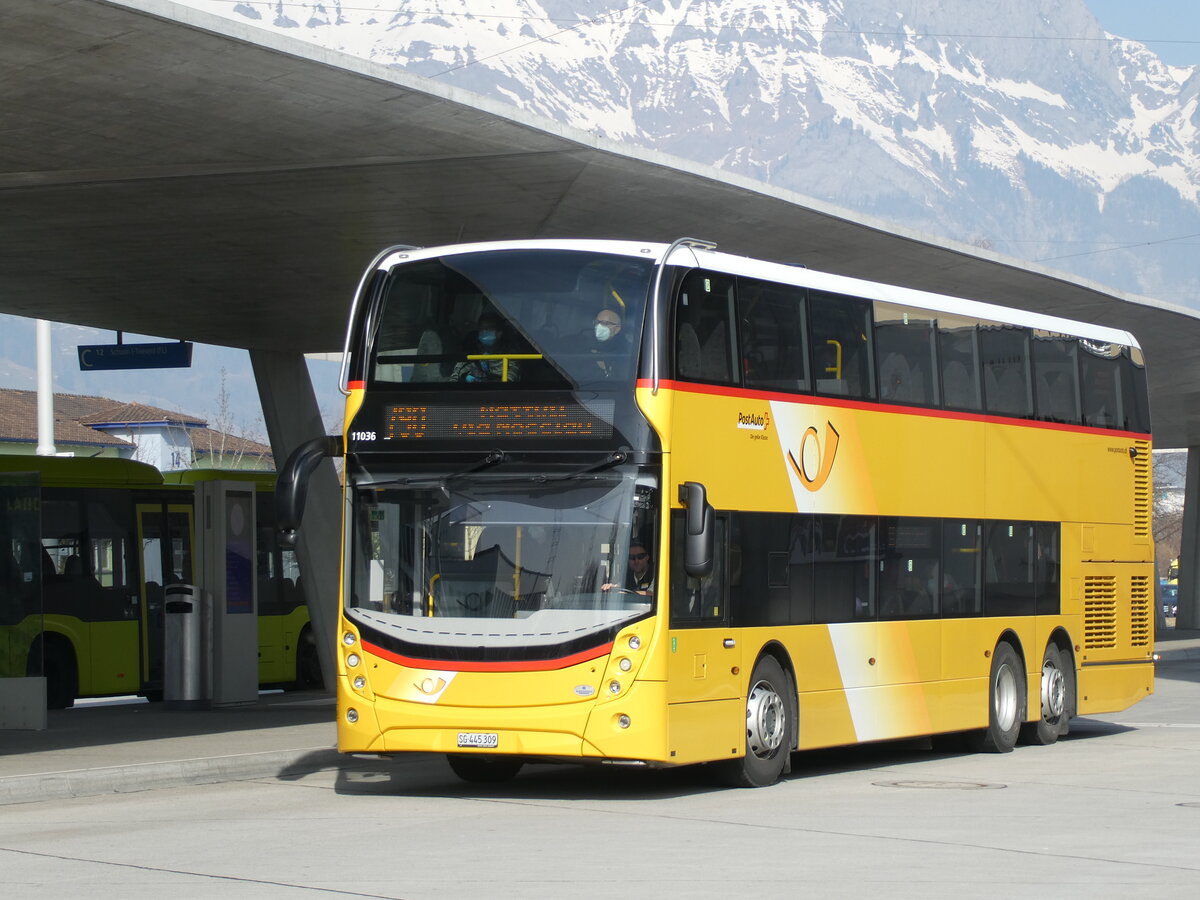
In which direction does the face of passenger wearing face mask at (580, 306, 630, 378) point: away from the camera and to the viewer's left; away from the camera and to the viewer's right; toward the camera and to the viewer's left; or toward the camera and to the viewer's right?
toward the camera and to the viewer's left

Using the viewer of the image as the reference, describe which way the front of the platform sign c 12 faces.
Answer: facing the viewer

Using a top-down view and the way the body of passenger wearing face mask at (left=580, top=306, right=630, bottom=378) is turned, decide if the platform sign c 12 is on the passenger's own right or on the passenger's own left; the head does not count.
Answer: on the passenger's own right

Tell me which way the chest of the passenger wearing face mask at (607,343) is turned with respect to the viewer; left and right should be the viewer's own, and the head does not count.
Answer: facing the viewer and to the left of the viewer

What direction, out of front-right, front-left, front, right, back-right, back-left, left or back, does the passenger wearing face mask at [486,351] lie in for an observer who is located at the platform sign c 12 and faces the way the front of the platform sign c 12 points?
front

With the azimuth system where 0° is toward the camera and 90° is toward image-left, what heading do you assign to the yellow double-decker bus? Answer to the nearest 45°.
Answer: approximately 45°

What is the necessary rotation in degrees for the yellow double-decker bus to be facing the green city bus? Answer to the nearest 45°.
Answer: approximately 90° to its right

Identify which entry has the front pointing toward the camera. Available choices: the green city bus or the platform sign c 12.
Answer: the platform sign c 12

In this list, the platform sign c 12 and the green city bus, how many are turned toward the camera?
1
